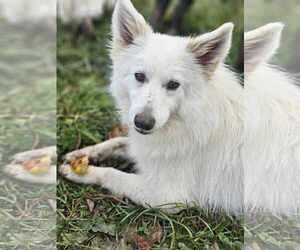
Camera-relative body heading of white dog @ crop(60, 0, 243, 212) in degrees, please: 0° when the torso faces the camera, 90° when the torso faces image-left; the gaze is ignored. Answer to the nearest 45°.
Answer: approximately 45°
